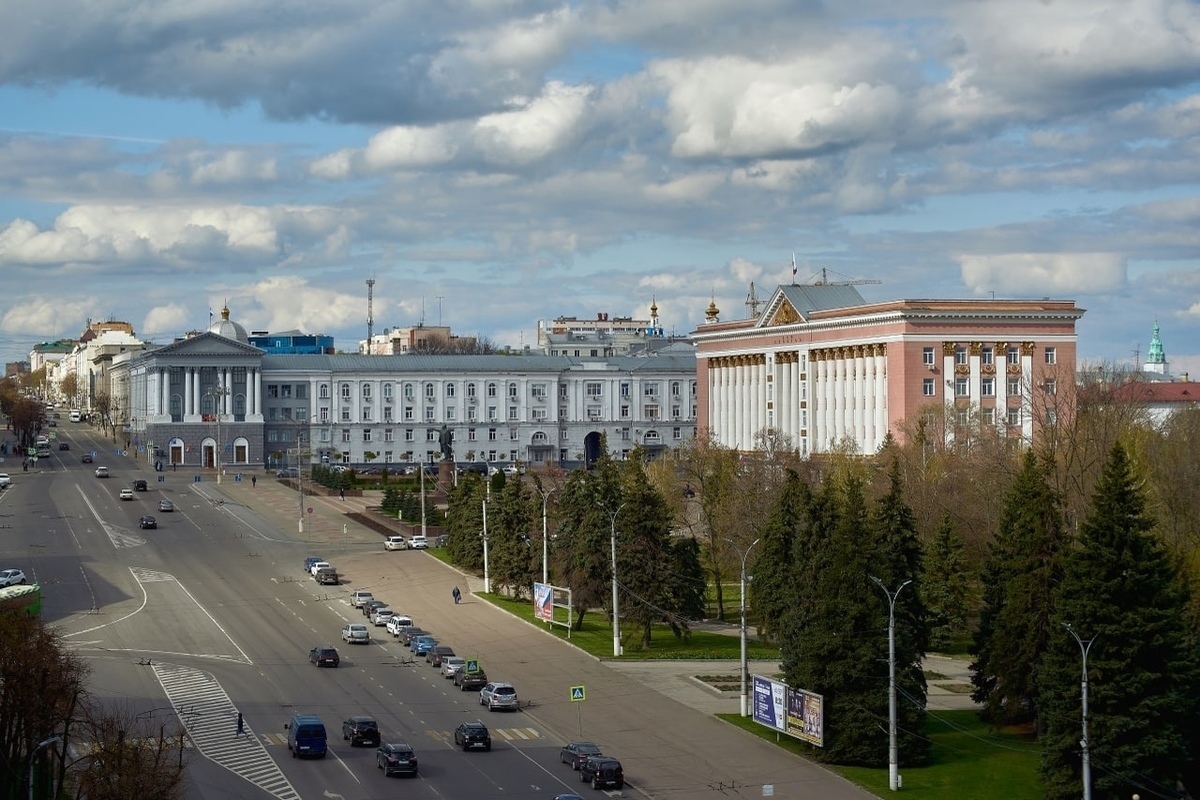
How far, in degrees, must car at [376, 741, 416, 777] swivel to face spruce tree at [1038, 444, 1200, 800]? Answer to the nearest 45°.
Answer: approximately 135° to its right

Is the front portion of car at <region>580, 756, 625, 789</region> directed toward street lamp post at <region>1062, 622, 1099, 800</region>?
no

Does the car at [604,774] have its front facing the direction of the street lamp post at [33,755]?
no

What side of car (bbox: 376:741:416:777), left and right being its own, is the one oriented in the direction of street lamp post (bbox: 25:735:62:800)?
left

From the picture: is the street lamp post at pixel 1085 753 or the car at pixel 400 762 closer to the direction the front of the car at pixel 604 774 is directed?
the car

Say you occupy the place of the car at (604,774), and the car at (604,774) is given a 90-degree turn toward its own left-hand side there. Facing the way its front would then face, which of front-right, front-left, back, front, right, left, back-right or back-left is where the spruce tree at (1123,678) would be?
back-left

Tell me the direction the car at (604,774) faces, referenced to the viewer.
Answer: facing away from the viewer and to the left of the viewer

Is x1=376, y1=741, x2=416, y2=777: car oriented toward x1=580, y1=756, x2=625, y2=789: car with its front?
no

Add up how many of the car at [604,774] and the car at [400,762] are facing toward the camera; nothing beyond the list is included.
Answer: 0

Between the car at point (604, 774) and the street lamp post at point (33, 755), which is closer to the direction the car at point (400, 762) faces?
the street lamp post

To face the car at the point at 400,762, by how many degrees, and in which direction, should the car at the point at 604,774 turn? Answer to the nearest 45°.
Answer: approximately 45° to its left

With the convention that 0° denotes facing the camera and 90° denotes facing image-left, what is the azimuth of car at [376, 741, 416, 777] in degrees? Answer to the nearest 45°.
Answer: approximately 135°

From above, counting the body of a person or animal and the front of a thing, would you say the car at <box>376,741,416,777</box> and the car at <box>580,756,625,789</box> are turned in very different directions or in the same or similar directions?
same or similar directions
